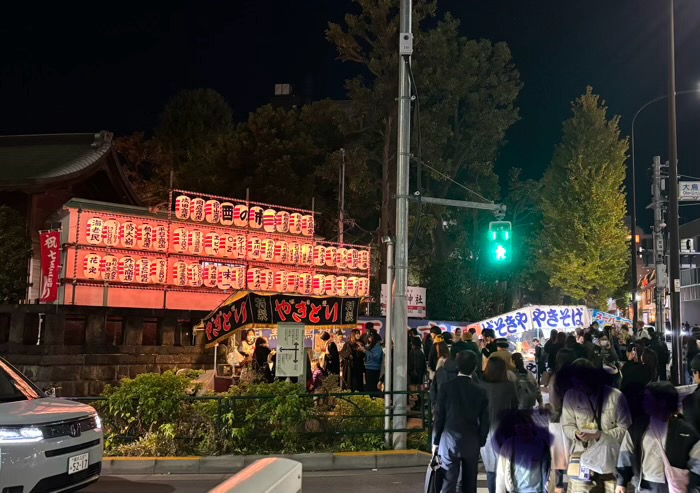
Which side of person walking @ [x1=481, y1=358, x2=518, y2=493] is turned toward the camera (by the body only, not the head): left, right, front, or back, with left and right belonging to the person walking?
back

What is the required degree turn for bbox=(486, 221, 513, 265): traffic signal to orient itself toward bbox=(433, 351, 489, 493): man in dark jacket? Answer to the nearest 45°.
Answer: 0° — it already faces them

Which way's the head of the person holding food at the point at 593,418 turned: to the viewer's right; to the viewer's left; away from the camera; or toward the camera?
toward the camera

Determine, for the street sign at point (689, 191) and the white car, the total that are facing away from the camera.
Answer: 0

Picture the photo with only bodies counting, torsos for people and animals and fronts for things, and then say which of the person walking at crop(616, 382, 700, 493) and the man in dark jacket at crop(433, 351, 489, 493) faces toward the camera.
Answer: the person walking

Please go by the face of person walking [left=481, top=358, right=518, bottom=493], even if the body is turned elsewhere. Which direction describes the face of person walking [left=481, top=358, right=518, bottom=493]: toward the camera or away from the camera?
away from the camera

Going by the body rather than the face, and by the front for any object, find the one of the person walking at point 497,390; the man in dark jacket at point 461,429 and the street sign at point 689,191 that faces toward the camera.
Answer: the street sign

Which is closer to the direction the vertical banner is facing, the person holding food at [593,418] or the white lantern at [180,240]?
the person holding food

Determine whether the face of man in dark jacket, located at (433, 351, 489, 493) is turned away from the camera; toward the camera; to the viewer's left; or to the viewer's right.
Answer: away from the camera

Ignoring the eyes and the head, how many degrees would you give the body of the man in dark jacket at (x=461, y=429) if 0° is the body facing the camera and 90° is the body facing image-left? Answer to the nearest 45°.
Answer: approximately 180°

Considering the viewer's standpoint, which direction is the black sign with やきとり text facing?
facing the viewer

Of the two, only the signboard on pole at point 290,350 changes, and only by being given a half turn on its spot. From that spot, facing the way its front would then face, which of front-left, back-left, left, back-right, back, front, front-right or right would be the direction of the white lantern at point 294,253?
front

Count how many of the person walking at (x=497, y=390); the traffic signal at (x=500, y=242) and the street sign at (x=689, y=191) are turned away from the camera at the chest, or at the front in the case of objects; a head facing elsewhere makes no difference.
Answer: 1

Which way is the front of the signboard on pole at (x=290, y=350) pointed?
toward the camera

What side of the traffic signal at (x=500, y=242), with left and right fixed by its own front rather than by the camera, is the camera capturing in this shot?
front
